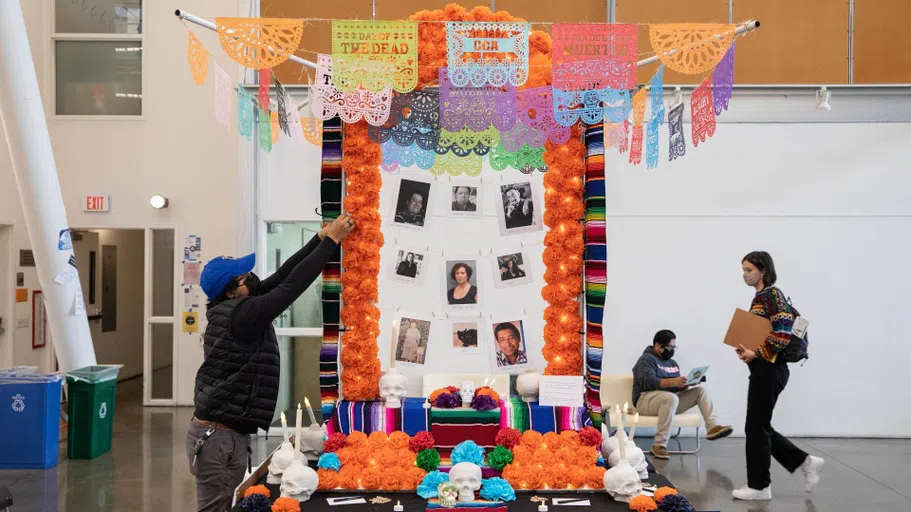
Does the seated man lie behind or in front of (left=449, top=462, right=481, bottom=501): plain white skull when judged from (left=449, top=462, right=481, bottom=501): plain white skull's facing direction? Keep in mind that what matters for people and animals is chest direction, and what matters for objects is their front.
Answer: behind

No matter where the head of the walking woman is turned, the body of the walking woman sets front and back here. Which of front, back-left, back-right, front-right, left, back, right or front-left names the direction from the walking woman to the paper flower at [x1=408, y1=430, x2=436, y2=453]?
front-left

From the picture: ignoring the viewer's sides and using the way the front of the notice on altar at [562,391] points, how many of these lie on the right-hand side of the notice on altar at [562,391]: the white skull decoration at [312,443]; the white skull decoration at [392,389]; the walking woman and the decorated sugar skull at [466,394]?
3

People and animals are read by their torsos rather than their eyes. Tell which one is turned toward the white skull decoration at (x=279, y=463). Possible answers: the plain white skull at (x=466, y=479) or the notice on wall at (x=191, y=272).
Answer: the notice on wall

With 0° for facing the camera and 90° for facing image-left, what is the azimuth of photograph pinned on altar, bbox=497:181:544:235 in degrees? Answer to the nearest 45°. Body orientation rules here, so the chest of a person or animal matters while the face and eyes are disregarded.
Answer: approximately 0°

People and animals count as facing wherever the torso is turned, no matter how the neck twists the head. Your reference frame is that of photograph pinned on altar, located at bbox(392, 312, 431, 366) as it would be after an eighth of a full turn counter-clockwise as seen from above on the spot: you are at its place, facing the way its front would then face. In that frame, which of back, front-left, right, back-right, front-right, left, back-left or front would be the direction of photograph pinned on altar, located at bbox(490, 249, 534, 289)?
front-left

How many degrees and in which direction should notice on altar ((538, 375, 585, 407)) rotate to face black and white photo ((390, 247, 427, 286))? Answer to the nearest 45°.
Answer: approximately 90° to its right

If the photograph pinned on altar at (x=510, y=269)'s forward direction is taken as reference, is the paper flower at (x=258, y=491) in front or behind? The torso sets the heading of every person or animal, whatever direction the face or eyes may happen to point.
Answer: in front

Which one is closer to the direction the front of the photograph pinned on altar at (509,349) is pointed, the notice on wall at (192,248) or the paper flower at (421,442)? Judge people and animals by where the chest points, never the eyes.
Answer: the paper flower

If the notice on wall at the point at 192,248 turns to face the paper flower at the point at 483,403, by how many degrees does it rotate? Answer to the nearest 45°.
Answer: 0° — it already faces it
